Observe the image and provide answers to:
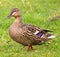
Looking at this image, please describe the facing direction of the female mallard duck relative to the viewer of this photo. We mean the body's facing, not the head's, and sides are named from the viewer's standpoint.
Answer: facing to the left of the viewer

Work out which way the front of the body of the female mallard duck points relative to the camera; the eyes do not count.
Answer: to the viewer's left
